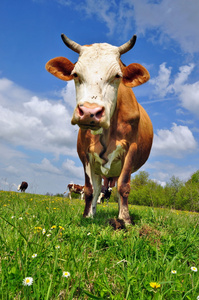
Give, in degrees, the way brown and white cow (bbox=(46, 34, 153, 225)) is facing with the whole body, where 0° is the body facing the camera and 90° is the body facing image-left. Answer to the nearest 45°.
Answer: approximately 0°
